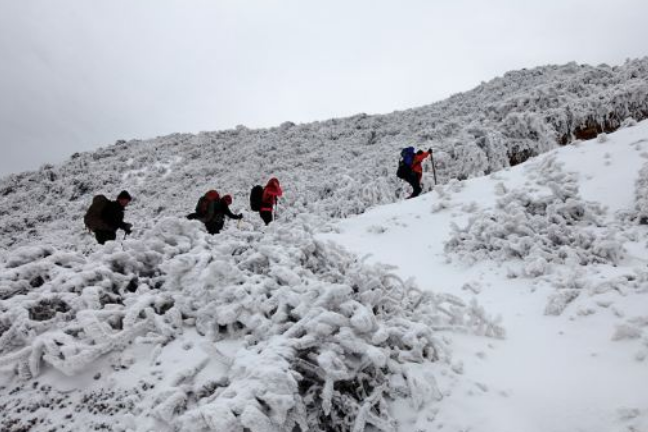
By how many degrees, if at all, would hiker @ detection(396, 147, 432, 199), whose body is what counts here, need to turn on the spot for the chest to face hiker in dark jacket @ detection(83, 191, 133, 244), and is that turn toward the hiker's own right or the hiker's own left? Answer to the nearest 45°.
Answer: approximately 135° to the hiker's own right

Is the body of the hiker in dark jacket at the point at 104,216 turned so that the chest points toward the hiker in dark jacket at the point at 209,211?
yes

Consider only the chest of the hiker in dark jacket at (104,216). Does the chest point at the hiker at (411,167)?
yes

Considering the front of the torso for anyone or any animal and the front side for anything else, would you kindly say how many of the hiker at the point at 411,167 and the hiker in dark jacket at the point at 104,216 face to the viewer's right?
2

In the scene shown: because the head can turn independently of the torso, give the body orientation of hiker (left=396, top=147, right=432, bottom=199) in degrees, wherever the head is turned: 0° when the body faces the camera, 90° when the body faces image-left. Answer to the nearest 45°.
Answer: approximately 270°

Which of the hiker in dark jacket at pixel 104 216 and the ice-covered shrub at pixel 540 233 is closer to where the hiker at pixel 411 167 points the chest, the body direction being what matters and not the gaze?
the ice-covered shrub

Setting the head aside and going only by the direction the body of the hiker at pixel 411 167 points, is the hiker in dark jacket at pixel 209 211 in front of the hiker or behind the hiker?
behind

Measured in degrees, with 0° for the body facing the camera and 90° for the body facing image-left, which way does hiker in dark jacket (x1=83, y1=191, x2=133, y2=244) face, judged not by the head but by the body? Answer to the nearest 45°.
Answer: approximately 270°

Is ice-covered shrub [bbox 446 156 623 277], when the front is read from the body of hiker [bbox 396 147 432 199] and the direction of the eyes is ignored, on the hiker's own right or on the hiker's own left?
on the hiker's own right

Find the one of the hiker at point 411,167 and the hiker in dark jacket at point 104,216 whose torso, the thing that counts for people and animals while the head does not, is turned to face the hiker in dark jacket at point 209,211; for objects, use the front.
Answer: the hiker in dark jacket at point 104,216
